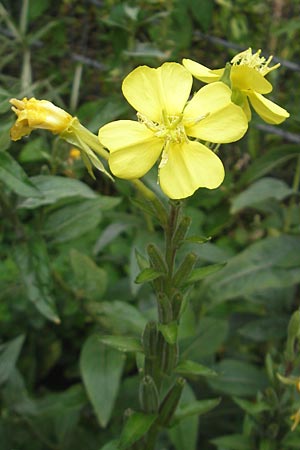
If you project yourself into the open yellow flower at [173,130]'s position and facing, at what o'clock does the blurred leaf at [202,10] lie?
The blurred leaf is roughly at 6 o'clock from the open yellow flower.

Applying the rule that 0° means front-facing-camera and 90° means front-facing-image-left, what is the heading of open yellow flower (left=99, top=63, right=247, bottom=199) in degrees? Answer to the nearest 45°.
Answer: approximately 0°

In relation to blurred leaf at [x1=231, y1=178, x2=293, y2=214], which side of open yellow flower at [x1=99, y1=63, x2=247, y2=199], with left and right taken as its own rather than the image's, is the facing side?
back
